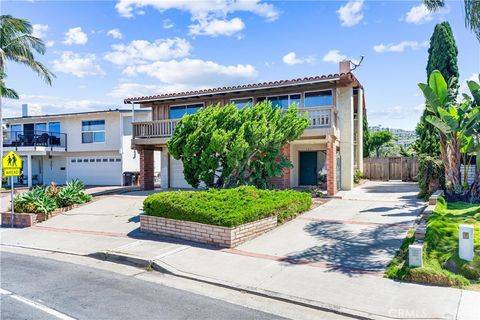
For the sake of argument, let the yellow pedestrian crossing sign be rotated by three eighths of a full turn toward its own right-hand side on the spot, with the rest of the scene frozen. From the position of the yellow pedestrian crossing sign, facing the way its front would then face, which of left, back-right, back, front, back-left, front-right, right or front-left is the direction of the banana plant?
back

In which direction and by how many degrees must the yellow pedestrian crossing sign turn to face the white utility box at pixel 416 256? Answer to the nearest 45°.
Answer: approximately 45° to its left

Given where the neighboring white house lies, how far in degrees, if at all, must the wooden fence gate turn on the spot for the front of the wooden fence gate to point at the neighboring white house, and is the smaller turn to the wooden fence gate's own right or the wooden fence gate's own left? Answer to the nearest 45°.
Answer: approximately 90° to the wooden fence gate's own right

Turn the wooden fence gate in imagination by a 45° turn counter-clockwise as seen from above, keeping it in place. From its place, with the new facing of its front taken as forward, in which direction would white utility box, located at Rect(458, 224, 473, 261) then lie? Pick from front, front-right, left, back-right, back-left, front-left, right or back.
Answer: front-right

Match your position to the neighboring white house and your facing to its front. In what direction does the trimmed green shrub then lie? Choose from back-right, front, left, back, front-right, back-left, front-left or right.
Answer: front-left

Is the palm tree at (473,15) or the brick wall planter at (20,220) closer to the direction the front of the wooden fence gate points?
the palm tree

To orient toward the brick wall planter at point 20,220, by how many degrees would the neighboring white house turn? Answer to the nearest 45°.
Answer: approximately 45° to its left

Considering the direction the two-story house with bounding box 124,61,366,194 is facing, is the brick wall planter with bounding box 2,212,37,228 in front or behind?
in front

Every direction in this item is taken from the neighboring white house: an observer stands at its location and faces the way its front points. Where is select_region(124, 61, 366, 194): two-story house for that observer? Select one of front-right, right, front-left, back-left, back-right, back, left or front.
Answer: left

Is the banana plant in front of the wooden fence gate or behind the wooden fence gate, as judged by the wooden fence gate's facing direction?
in front

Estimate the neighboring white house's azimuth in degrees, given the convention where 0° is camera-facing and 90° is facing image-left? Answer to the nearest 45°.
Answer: approximately 45°

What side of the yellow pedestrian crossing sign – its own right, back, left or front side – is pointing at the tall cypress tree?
left

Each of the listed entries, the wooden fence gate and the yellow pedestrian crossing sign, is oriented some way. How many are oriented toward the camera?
2

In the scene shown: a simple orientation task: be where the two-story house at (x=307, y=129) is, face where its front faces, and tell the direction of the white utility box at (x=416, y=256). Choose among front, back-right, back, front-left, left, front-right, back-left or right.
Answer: front-left

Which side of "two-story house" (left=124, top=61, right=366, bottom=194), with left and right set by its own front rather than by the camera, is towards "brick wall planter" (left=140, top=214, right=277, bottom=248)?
front

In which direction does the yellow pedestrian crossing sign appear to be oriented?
toward the camera
